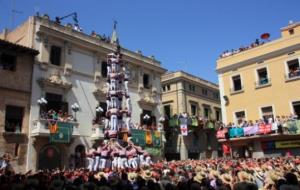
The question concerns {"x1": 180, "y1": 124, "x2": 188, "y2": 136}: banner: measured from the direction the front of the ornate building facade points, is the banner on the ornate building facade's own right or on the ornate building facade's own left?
on the ornate building facade's own left

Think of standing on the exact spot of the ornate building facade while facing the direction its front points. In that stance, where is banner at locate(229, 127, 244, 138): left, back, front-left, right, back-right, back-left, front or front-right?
front-left

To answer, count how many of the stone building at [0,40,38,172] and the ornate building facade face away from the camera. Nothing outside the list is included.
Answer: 0

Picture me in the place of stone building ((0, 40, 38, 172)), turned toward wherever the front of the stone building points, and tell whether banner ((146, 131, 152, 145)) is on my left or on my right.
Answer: on my left

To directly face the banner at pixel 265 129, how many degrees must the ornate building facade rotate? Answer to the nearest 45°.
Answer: approximately 45° to its left

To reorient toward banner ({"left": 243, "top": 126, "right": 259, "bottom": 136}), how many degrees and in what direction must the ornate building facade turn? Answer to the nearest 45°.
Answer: approximately 45° to its left

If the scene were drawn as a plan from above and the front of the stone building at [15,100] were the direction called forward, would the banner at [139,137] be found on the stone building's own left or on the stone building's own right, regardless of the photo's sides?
on the stone building's own left

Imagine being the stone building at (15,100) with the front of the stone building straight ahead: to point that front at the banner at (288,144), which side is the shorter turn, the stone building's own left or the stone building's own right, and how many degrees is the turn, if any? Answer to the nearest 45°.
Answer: approximately 45° to the stone building's own left

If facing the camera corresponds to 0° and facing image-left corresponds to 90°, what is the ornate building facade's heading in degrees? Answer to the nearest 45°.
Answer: approximately 315°

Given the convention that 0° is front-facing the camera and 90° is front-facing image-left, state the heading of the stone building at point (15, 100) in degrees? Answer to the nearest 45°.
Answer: approximately 315°

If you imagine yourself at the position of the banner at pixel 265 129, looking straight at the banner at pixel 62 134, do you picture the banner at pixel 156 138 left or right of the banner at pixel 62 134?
right

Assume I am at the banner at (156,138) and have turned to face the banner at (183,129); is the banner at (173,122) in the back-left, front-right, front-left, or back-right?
front-left

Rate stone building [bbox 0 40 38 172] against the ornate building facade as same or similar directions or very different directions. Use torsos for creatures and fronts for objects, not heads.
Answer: same or similar directions

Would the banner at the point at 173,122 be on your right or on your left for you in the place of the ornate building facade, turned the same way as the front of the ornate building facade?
on your left

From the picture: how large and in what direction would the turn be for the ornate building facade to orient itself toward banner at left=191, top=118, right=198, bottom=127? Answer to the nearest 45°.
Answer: approximately 90° to its left

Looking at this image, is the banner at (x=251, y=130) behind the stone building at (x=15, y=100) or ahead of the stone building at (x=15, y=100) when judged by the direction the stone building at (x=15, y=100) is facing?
ahead
